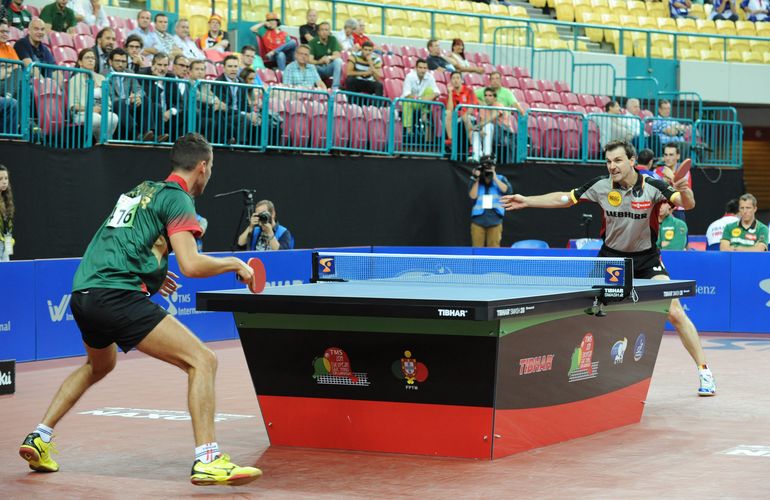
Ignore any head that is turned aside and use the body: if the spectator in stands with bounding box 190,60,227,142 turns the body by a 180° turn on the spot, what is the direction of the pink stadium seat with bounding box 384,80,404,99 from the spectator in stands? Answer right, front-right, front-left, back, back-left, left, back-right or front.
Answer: front-right

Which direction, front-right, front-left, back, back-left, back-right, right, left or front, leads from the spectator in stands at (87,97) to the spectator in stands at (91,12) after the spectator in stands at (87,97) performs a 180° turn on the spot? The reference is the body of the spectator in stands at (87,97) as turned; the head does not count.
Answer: front-right

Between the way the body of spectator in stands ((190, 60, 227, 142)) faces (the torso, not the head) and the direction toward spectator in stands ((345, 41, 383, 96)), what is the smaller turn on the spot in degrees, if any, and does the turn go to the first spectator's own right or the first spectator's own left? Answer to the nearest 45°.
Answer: approximately 135° to the first spectator's own left

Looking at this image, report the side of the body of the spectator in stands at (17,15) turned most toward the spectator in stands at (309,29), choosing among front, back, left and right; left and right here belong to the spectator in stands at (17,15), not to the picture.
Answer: left

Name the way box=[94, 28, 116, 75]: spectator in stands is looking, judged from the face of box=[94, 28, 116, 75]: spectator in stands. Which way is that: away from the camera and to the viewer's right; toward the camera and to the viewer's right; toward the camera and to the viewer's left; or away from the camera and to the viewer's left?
toward the camera and to the viewer's right

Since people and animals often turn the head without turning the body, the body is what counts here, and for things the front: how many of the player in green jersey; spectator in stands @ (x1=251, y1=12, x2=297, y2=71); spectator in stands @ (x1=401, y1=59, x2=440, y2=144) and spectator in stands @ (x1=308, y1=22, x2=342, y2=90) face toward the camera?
3

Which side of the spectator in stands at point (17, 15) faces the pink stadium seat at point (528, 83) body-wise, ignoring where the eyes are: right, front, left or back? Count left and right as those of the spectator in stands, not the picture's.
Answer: left

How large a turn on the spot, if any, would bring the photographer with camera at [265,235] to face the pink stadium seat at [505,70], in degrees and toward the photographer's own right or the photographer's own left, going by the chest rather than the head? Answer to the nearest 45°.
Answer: approximately 135° to the photographer's own left

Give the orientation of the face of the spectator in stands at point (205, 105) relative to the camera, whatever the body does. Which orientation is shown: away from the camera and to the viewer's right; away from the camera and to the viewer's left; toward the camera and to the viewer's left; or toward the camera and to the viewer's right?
toward the camera and to the viewer's right

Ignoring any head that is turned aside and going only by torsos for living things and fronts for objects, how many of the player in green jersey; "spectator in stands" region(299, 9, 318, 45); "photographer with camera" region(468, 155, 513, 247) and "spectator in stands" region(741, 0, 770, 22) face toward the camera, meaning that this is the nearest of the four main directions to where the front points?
3
